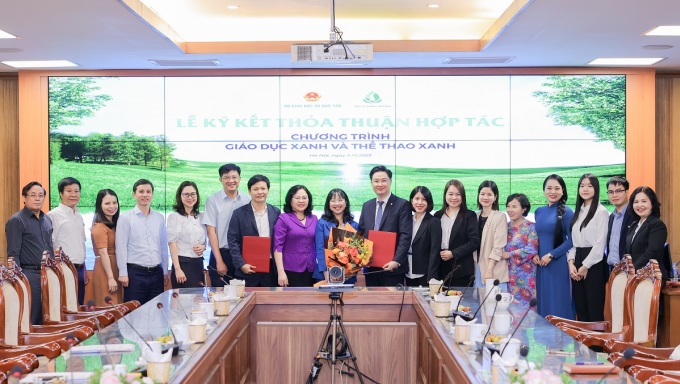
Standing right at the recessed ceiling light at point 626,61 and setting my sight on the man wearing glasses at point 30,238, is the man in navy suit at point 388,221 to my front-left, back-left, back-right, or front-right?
front-left

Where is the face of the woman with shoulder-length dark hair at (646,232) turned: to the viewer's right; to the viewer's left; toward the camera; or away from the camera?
toward the camera

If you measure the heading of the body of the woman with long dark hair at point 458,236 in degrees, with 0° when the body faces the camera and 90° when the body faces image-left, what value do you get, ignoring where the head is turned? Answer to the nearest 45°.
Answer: approximately 45°

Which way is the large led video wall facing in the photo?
toward the camera

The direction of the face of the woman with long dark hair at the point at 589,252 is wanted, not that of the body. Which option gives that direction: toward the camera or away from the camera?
toward the camera

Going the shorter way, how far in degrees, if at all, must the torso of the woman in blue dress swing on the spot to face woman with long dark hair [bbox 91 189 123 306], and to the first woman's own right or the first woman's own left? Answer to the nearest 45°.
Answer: approximately 45° to the first woman's own right

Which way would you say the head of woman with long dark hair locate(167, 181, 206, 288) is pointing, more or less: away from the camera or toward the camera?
toward the camera

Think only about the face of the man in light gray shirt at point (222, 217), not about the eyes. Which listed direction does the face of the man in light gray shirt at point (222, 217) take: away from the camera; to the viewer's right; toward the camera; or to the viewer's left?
toward the camera

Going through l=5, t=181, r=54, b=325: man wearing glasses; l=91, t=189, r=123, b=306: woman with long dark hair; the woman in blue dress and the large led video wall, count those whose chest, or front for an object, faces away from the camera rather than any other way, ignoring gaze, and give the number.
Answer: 0

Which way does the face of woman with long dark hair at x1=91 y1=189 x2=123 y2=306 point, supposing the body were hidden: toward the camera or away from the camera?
toward the camera

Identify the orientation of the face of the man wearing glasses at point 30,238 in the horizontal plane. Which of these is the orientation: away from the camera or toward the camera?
toward the camera
